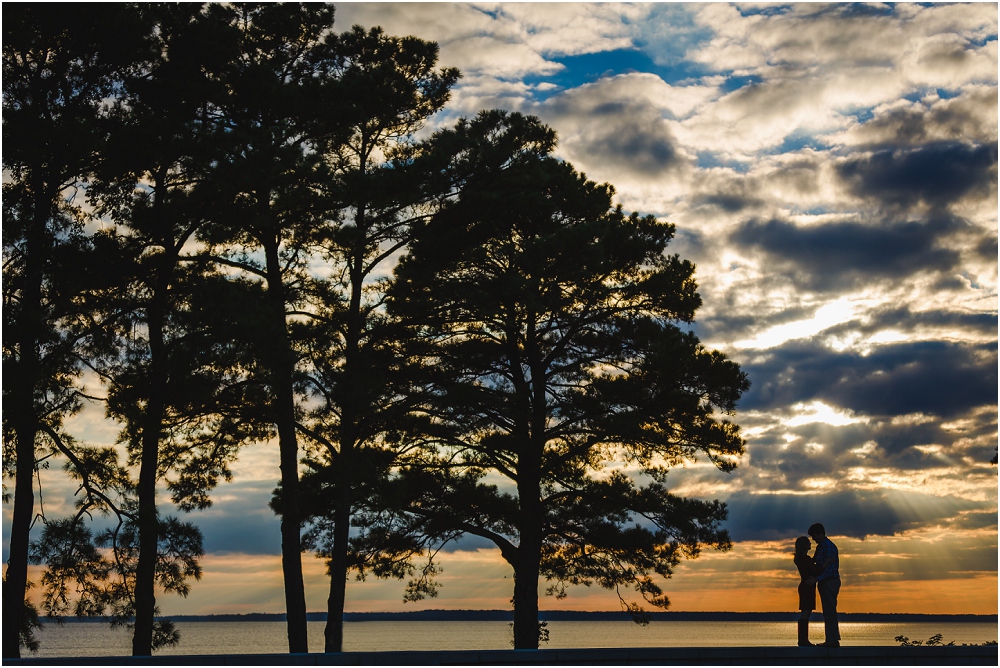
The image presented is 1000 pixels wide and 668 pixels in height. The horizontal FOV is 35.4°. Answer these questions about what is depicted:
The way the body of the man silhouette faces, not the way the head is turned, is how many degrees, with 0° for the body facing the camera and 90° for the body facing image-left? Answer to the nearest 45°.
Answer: approximately 90°

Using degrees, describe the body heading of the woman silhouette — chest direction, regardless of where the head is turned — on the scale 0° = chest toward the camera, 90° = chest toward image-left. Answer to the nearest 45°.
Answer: approximately 270°

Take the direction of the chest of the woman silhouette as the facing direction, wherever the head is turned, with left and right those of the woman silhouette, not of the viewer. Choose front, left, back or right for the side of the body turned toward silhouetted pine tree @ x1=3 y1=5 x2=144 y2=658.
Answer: back

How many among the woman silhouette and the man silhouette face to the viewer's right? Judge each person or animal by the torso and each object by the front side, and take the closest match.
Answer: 1

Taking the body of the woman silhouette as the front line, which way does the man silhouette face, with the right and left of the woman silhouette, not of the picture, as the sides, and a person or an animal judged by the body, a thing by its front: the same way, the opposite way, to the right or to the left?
the opposite way

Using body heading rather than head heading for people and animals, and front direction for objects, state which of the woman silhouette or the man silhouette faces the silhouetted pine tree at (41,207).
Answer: the man silhouette
